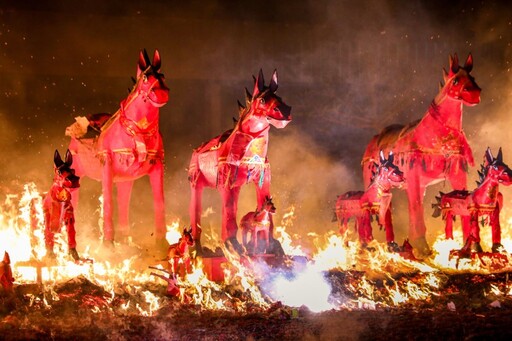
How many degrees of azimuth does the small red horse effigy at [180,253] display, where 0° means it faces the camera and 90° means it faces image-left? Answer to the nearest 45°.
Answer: approximately 315°

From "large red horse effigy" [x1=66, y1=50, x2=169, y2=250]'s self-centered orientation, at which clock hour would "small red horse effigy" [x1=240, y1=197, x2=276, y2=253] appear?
The small red horse effigy is roughly at 11 o'clock from the large red horse effigy.

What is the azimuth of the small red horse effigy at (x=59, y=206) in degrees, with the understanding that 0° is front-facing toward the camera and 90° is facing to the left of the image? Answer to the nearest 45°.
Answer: approximately 315°

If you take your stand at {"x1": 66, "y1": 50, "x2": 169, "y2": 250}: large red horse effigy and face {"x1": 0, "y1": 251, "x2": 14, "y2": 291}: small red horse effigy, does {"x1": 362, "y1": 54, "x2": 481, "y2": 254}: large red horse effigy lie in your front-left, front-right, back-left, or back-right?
back-left

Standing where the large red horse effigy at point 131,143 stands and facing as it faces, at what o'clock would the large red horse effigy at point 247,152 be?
the large red horse effigy at point 247,152 is roughly at 11 o'clock from the large red horse effigy at point 131,143.
